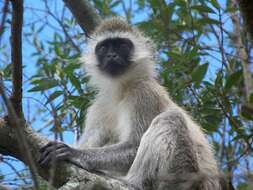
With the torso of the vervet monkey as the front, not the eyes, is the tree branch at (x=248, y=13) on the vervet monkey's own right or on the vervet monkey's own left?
on the vervet monkey's own left

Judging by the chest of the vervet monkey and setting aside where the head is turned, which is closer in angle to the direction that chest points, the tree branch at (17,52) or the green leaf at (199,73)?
the tree branch

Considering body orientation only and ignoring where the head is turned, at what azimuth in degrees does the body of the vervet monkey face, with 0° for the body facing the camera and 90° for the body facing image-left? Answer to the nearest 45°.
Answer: approximately 45°

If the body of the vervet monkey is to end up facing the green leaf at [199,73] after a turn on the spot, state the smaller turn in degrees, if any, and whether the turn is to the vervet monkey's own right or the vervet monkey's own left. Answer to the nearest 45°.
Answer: approximately 135° to the vervet monkey's own left
